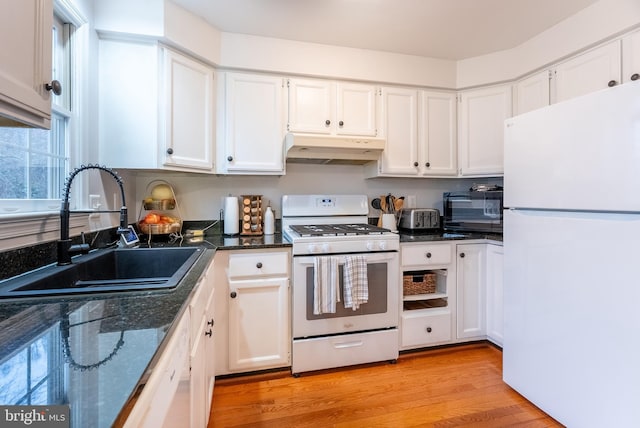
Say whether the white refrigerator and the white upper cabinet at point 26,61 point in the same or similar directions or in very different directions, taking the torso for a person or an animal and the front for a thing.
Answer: very different directions

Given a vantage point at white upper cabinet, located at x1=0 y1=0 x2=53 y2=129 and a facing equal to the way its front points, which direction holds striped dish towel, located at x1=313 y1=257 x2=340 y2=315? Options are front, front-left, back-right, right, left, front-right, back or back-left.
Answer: front-left

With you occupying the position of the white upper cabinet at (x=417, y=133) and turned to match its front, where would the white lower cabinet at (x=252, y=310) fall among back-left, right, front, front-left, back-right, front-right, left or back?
front-right

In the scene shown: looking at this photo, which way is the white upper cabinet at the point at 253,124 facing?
toward the camera

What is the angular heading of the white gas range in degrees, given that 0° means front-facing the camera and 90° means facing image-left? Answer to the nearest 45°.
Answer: approximately 0°

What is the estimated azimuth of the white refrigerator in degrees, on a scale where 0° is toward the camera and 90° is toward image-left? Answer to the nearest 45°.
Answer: approximately 45°

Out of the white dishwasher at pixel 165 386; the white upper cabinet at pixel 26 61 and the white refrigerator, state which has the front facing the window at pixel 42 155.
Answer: the white refrigerator

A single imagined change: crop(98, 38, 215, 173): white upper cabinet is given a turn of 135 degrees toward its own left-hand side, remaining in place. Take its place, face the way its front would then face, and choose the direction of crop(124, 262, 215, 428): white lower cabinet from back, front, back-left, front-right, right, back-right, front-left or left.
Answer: back

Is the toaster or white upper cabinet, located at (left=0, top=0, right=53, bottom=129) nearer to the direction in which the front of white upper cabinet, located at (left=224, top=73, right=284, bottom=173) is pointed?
the white upper cabinet

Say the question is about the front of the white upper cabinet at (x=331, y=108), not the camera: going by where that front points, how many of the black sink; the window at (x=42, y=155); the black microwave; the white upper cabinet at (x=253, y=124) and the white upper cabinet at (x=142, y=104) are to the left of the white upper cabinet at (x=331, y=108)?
1

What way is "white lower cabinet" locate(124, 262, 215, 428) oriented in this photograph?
to the viewer's right

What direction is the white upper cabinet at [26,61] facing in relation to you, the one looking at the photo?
facing the viewer and to the right of the viewer
